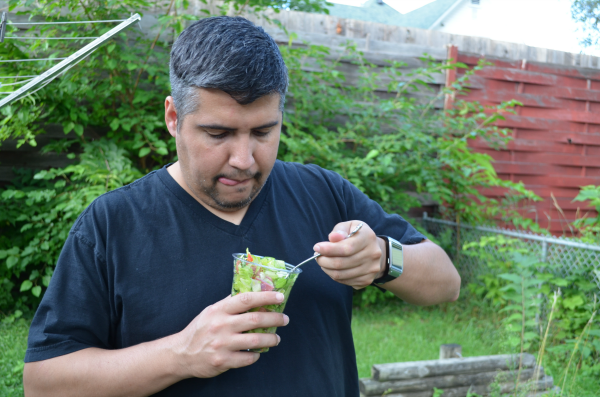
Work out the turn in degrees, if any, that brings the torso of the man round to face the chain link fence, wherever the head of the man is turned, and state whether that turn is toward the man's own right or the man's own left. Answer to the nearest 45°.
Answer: approximately 90° to the man's own left

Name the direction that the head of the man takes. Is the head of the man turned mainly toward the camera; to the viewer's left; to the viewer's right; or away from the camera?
toward the camera

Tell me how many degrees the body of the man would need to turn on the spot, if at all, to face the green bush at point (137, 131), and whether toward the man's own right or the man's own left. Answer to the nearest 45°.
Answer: approximately 135° to the man's own left

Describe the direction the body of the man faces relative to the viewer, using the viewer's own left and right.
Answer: facing the viewer and to the right of the viewer
